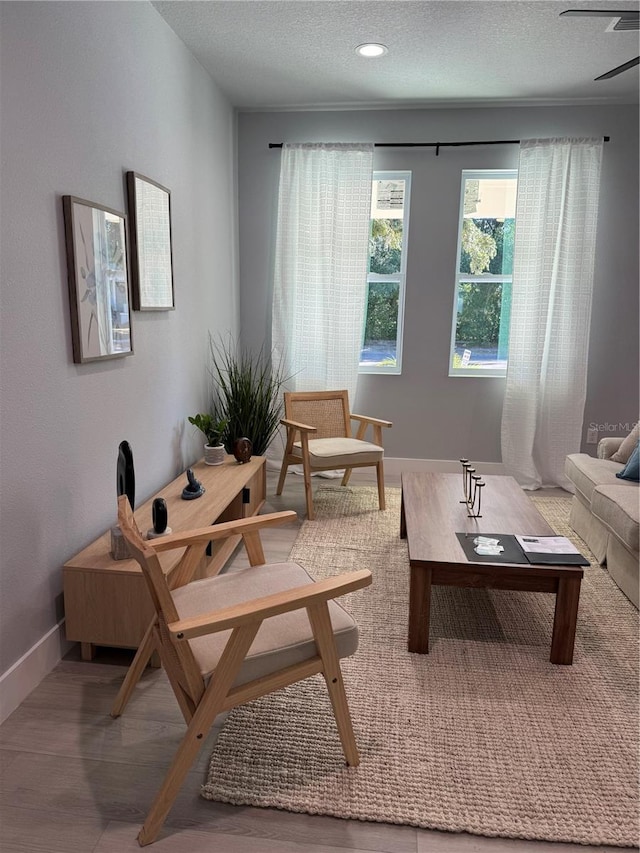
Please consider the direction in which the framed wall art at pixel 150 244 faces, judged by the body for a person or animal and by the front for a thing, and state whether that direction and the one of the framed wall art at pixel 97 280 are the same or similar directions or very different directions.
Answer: same or similar directions

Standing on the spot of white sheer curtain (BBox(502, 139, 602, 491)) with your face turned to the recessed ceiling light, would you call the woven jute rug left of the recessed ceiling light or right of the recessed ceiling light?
left

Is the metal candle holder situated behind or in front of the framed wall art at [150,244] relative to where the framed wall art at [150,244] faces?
in front

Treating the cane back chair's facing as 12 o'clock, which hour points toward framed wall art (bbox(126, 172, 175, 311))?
The framed wall art is roughly at 3 o'clock from the cane back chair.

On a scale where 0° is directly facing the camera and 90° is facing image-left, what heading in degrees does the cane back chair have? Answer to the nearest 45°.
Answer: approximately 315°

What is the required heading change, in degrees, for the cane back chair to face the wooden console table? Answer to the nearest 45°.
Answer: approximately 45° to its right

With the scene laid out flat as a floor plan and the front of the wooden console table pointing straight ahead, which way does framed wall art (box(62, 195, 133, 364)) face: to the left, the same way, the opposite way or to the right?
the same way

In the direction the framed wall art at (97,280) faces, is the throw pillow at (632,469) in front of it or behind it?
in front

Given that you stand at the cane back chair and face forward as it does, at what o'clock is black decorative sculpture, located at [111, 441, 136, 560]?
The black decorative sculpture is roughly at 2 o'clock from the cane back chair.

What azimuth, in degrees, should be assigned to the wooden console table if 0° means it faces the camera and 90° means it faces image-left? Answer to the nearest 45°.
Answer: approximately 315°

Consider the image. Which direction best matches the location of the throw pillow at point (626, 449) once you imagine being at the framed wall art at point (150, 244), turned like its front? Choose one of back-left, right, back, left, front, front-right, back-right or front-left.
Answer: front-left

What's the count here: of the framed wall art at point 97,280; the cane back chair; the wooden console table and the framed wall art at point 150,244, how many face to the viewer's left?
0

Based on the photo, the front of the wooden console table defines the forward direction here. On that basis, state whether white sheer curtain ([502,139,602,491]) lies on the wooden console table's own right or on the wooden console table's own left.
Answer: on the wooden console table's own left

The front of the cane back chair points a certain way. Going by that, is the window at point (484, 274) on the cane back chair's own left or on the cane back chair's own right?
on the cane back chair's own left

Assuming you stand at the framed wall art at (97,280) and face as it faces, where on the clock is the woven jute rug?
The woven jute rug is roughly at 12 o'clock from the framed wall art.

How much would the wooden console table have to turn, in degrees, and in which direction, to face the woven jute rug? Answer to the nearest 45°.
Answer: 0° — it already faces it

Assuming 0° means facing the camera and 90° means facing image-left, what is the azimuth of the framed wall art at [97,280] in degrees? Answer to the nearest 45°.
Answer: approximately 315°

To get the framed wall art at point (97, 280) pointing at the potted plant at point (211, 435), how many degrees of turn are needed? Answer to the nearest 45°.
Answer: approximately 90° to its left

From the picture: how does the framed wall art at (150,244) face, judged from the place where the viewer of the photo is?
facing the viewer and to the right of the viewer
